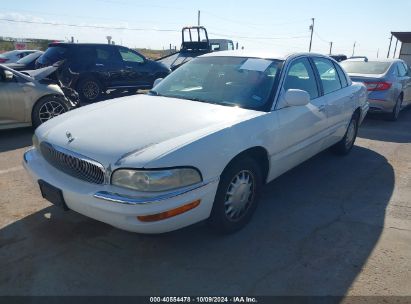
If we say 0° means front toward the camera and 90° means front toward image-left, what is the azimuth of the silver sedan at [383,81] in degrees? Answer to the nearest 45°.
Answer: approximately 225°

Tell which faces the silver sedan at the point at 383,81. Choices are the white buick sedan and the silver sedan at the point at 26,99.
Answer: the silver sedan at the point at 26,99

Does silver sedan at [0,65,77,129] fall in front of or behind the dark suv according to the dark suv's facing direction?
behind

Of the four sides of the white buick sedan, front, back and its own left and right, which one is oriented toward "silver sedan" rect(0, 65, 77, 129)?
right

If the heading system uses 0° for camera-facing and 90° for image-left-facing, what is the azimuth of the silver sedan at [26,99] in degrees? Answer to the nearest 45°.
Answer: approximately 270°

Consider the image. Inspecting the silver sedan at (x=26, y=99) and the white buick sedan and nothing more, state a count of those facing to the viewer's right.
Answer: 1

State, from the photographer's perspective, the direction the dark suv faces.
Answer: facing away from the viewer and to the right of the viewer

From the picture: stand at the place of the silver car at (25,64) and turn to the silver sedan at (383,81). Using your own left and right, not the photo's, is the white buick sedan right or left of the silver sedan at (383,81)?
right

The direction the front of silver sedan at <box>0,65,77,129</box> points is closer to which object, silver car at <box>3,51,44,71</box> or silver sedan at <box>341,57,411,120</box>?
the silver sedan

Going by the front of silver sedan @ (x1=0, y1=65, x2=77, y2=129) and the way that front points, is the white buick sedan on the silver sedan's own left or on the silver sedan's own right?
on the silver sedan's own right

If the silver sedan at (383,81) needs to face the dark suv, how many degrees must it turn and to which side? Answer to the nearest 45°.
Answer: approximately 135° to its left

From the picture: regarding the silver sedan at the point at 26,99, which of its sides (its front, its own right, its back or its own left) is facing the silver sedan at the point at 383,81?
front

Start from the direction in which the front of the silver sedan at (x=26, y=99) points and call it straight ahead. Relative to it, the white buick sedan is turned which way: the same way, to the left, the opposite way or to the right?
the opposite way

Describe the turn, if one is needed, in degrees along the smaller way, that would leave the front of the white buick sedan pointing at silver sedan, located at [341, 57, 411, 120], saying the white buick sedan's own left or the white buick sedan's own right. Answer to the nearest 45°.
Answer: approximately 180°
